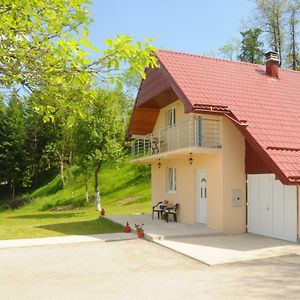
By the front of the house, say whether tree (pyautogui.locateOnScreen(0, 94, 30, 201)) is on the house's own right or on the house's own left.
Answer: on the house's own right

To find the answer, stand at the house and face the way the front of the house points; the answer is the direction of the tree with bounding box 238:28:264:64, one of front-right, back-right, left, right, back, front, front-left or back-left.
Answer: back-right

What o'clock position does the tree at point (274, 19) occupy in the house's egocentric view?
The tree is roughly at 5 o'clock from the house.

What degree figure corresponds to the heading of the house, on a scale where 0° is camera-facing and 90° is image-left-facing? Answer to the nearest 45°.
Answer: approximately 45°
